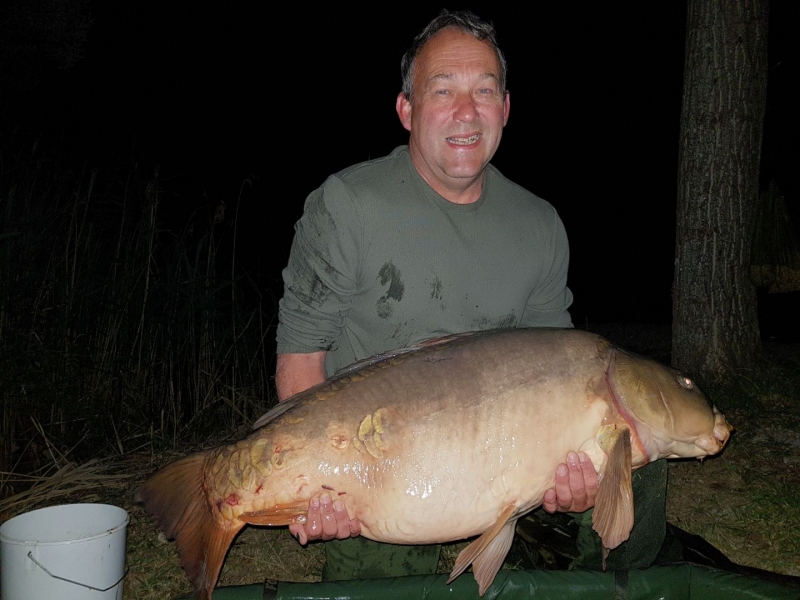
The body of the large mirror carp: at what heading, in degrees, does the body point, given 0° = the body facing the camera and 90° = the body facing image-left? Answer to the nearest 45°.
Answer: approximately 270°

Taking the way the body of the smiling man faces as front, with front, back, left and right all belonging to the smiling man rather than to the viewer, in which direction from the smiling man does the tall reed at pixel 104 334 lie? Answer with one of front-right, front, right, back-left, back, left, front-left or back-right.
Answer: back-right

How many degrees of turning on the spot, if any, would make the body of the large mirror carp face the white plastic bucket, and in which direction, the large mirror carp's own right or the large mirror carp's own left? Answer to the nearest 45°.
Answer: approximately 180°

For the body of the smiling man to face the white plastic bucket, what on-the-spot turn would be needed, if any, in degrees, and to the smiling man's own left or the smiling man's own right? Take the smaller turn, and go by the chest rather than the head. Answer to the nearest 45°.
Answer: approximately 45° to the smiling man's own right
